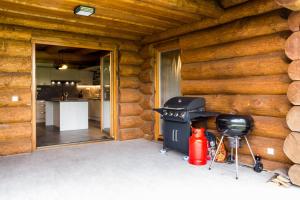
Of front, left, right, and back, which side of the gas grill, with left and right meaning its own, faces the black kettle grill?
left

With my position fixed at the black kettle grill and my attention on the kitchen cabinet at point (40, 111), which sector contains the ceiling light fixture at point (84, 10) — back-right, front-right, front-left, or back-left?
front-left

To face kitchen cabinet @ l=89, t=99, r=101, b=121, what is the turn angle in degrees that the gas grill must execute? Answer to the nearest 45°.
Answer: approximately 90° to its right

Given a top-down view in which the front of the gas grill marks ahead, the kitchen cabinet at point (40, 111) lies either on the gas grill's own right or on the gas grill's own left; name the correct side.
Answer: on the gas grill's own right

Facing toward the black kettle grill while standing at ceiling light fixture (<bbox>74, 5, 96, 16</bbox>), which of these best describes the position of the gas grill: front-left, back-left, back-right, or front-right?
front-left

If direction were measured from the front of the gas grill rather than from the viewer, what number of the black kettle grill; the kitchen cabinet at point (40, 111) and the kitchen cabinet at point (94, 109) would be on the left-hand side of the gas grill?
1

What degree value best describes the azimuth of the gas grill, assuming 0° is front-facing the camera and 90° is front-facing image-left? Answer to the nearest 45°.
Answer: approximately 45°
